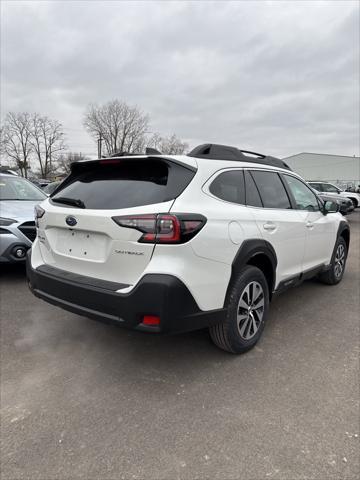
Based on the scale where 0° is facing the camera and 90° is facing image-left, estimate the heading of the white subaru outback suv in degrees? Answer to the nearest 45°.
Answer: approximately 225°

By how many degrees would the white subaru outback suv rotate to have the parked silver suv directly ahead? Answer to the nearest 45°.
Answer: approximately 90° to its left
